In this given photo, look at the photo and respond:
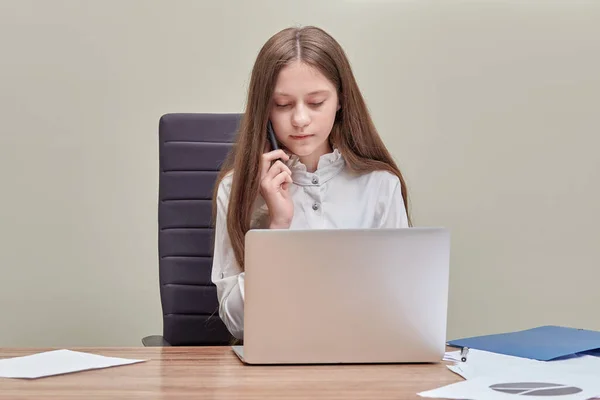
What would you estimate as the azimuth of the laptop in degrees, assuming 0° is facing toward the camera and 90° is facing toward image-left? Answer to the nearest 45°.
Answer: approximately 180°

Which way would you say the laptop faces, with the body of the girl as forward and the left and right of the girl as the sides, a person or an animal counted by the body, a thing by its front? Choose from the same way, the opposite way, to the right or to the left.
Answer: the opposite way

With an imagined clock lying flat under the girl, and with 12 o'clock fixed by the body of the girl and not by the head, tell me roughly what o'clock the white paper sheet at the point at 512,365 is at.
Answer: The white paper sheet is roughly at 11 o'clock from the girl.

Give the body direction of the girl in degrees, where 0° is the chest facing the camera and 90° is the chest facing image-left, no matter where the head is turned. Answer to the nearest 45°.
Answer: approximately 0°

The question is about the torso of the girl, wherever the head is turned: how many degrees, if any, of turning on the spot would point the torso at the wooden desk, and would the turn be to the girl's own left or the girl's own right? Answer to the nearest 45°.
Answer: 0° — they already face it

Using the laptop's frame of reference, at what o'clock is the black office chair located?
The black office chair is roughly at 11 o'clock from the laptop.

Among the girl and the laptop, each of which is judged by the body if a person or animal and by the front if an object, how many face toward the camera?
1

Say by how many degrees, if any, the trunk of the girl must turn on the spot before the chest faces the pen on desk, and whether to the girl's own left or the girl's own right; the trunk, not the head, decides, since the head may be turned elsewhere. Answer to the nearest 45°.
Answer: approximately 45° to the girl's own left
